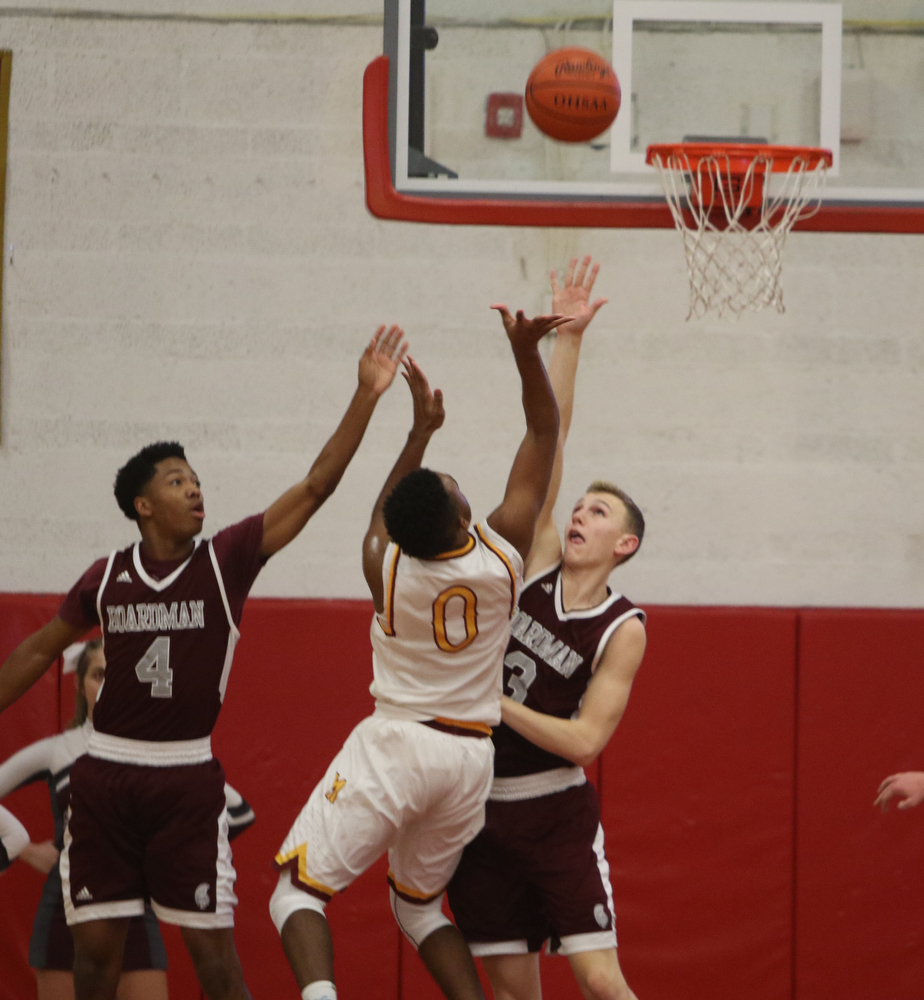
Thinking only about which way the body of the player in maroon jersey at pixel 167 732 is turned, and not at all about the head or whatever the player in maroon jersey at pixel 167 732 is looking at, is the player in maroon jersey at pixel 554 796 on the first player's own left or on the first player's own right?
on the first player's own left

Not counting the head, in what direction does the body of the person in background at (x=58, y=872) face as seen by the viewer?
toward the camera

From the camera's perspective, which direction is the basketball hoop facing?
toward the camera

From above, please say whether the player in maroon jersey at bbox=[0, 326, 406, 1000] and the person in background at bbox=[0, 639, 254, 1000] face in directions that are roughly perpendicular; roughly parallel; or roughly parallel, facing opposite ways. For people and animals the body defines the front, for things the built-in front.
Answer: roughly parallel

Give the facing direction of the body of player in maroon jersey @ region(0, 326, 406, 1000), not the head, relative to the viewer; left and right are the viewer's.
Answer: facing the viewer

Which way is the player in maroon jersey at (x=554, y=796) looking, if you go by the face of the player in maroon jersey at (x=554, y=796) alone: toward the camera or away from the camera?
toward the camera

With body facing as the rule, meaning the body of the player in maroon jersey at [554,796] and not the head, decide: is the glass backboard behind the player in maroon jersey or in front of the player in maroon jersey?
behind

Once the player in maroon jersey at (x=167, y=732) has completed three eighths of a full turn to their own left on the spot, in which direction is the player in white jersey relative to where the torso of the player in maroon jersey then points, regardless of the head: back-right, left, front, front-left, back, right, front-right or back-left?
right

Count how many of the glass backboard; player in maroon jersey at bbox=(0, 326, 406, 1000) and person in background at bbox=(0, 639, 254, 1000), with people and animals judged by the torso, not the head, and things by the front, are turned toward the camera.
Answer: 3
